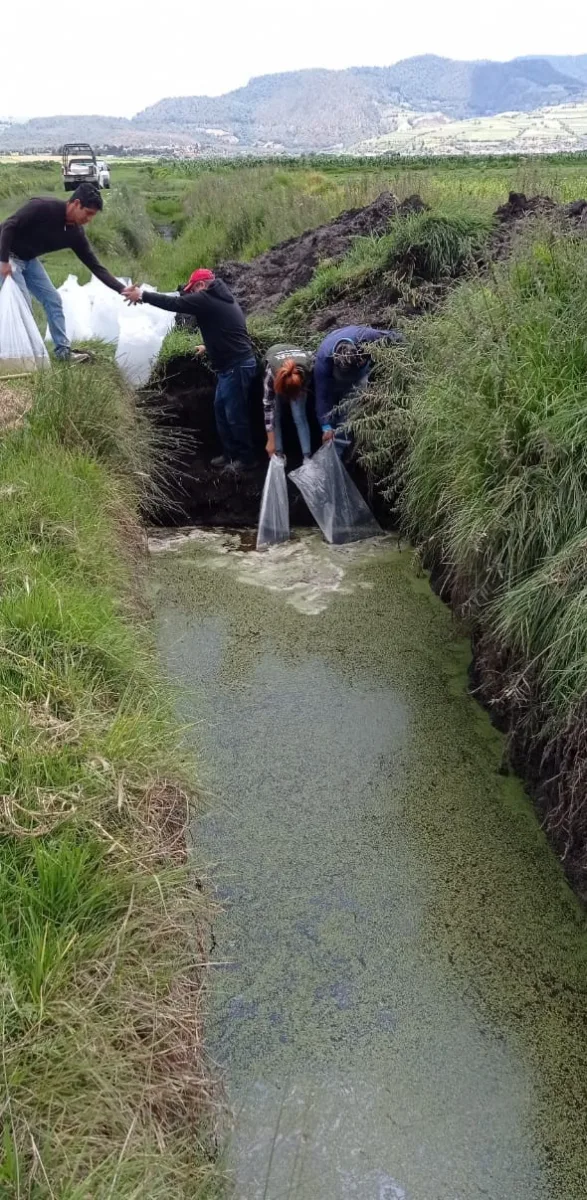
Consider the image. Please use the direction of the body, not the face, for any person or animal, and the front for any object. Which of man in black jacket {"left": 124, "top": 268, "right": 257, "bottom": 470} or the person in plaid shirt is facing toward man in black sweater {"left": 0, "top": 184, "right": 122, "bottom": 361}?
man in black jacket {"left": 124, "top": 268, "right": 257, "bottom": 470}

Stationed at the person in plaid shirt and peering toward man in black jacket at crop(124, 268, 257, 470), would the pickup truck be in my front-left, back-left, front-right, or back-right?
front-right

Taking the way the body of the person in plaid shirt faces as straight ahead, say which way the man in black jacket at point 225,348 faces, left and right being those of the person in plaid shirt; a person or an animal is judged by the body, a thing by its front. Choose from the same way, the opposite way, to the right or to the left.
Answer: to the right

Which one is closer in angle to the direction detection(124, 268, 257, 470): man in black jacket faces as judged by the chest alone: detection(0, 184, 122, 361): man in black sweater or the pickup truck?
the man in black sweater

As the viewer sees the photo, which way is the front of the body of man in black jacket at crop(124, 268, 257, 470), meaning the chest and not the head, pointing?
to the viewer's left

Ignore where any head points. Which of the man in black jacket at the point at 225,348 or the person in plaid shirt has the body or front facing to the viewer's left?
the man in black jacket

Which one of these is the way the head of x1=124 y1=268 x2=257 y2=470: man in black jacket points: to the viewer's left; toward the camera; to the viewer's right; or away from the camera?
to the viewer's left

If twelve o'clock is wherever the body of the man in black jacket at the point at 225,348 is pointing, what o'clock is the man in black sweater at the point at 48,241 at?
the man in black sweater at the point at 48,241 is roughly at 12 o'clock from the man in black jacket at the point at 225,348.

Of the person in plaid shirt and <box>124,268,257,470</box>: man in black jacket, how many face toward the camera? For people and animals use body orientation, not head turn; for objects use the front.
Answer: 1

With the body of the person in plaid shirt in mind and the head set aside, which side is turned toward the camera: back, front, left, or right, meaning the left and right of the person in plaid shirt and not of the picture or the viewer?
front

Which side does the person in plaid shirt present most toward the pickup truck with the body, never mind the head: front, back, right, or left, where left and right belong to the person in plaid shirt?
back
